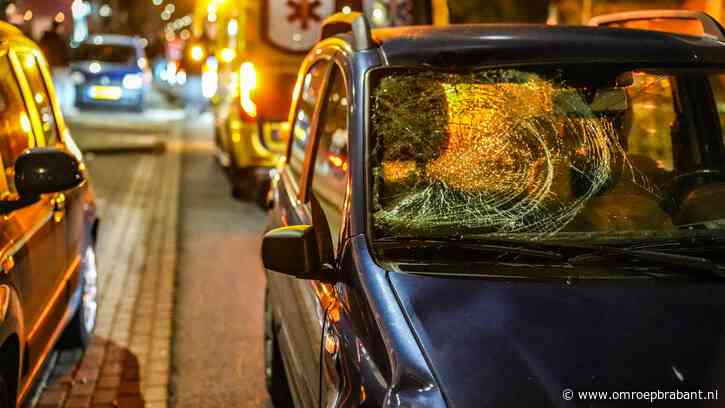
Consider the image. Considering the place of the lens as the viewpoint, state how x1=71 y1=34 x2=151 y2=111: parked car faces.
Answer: facing the viewer

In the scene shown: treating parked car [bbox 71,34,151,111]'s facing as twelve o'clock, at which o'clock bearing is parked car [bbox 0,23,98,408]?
parked car [bbox 0,23,98,408] is roughly at 12 o'clock from parked car [bbox 71,34,151,111].

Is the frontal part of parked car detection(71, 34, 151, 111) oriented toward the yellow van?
yes

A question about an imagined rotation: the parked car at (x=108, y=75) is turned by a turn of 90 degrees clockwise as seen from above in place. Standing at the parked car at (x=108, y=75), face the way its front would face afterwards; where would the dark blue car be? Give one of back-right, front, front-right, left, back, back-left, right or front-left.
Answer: left
